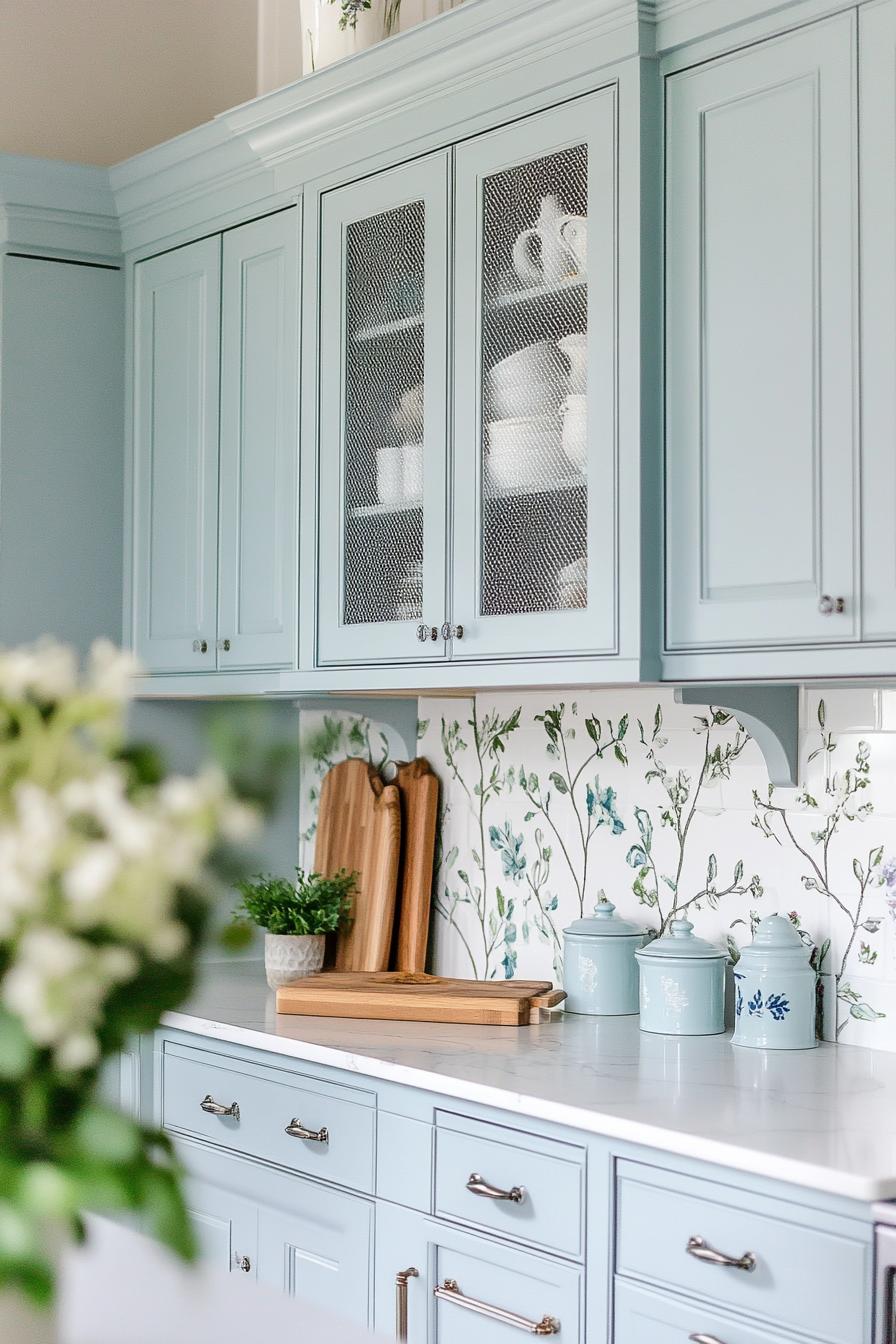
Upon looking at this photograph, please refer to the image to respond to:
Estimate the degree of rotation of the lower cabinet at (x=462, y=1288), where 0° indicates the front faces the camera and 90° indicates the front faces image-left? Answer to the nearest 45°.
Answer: approximately 45°

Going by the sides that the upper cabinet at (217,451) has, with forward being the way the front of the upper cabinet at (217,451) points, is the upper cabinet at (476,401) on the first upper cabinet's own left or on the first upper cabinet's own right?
on the first upper cabinet's own left

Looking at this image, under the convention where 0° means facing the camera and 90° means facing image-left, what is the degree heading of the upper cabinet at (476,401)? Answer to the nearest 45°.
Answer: approximately 45°

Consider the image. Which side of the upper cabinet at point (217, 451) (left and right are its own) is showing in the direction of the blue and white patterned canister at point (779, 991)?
left
